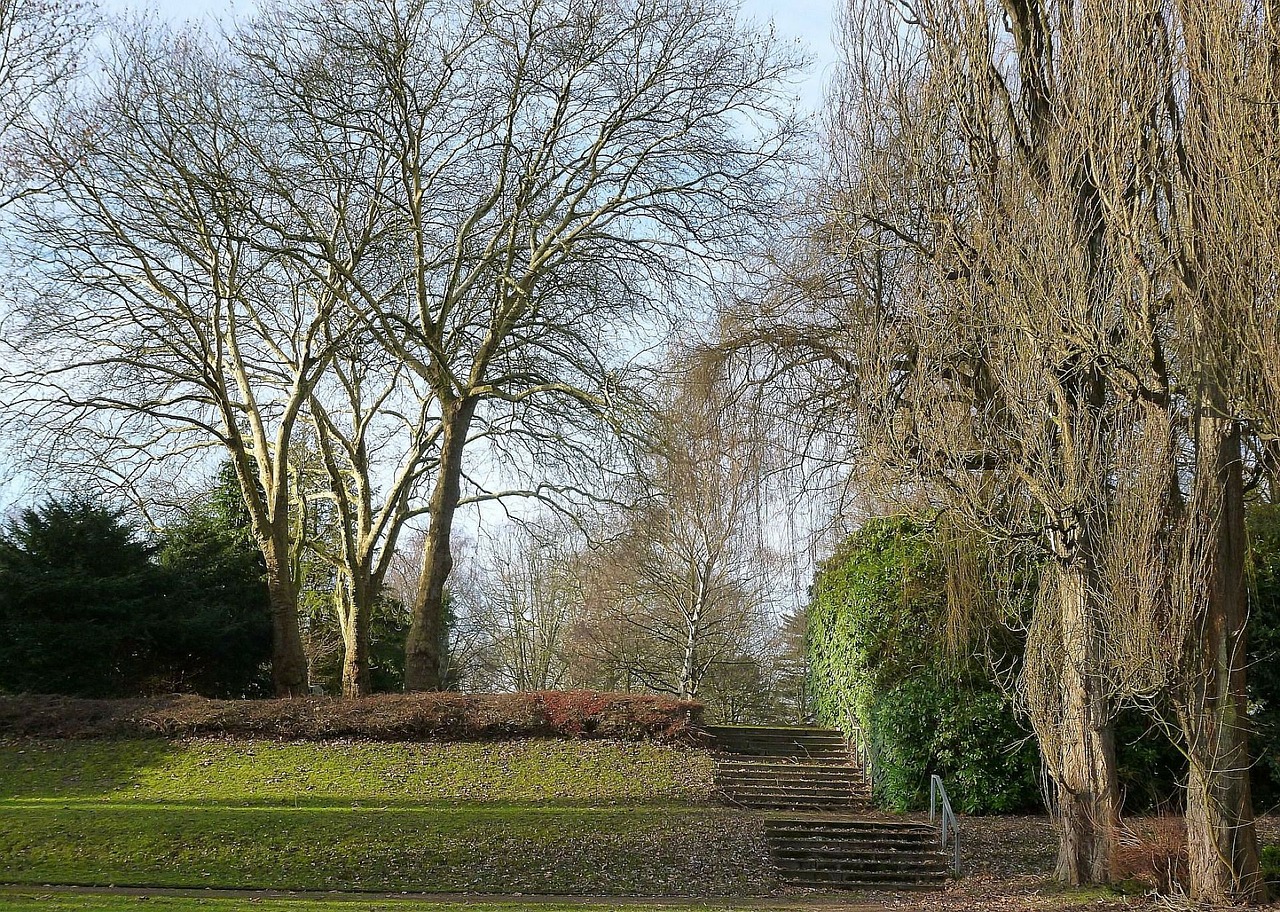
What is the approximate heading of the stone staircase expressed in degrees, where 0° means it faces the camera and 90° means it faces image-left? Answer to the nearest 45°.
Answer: approximately 0°

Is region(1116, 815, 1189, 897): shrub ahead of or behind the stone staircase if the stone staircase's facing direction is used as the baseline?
ahead

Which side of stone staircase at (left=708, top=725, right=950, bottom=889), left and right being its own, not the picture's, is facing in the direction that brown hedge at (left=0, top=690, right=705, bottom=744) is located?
right

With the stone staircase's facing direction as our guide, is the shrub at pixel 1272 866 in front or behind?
in front

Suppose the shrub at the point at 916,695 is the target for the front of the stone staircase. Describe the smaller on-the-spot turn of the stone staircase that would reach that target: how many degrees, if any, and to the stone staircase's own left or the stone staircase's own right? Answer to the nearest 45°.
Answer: approximately 135° to the stone staircase's own left
